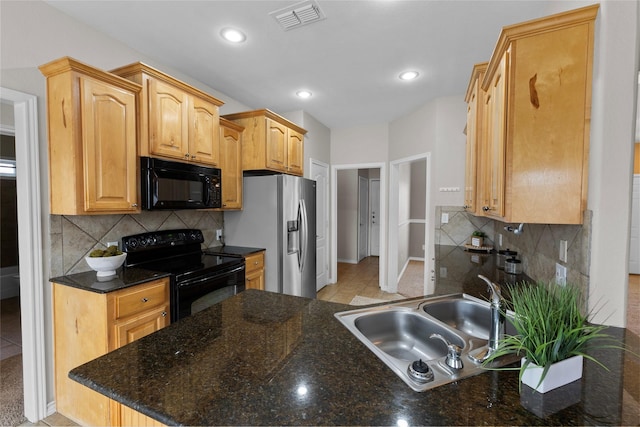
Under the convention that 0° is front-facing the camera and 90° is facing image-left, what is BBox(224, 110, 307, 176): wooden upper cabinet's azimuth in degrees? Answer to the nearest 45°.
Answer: approximately 315°

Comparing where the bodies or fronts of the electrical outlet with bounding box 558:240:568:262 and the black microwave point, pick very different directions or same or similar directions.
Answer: very different directions

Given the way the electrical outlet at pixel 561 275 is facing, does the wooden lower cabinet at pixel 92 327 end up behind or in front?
in front

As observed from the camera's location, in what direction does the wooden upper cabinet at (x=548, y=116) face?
facing to the left of the viewer

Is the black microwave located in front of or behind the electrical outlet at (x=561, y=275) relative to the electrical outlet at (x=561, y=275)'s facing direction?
in front

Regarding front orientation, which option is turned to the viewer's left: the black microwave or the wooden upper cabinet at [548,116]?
the wooden upper cabinet

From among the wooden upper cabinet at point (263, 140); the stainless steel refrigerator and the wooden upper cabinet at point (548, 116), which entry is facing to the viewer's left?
the wooden upper cabinet at point (548, 116)

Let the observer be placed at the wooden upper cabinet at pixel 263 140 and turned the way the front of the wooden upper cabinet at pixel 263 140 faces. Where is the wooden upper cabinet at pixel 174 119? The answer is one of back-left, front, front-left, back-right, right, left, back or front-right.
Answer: right

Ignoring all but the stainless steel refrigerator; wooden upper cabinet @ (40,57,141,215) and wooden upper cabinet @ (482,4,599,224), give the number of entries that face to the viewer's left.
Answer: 1

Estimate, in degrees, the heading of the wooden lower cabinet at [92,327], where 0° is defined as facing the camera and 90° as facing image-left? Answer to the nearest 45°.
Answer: approximately 315°

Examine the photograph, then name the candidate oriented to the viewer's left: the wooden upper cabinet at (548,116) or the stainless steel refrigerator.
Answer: the wooden upper cabinet

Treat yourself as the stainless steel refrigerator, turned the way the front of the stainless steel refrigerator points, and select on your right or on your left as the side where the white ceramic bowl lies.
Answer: on your right

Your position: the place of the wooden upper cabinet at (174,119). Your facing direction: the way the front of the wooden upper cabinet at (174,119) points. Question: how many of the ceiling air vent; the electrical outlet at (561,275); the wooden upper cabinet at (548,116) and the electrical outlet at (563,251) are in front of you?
4

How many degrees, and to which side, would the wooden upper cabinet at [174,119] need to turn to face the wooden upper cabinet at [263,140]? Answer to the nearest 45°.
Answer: approximately 90° to its left
